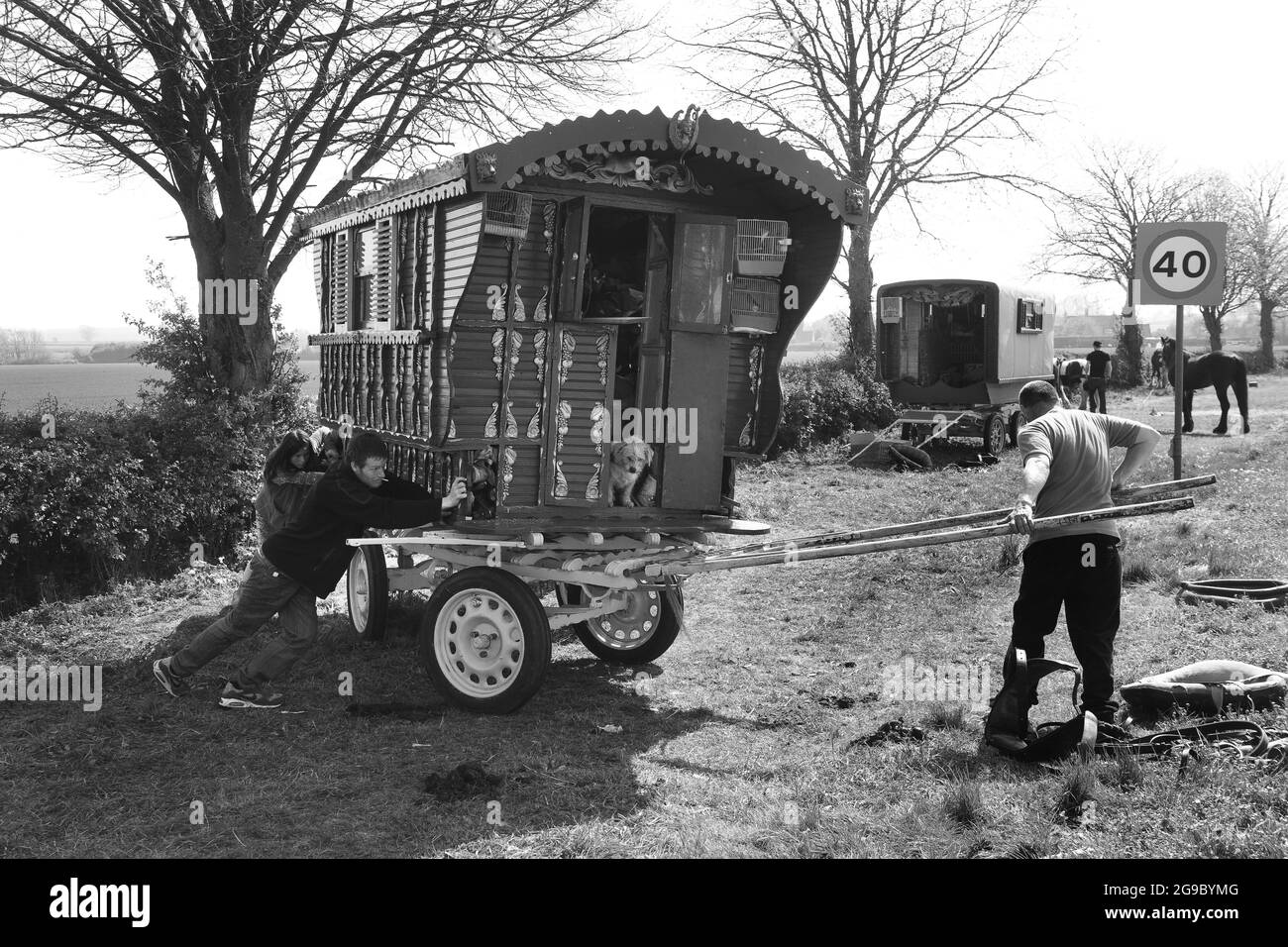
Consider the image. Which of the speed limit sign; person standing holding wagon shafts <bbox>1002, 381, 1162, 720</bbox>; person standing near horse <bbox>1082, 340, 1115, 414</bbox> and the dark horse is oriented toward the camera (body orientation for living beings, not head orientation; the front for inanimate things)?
the speed limit sign

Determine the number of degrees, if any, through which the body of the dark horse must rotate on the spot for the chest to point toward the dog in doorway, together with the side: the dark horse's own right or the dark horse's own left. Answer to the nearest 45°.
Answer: approximately 90° to the dark horse's own left

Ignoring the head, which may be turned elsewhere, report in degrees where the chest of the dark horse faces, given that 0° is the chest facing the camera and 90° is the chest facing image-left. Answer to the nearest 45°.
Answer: approximately 90°

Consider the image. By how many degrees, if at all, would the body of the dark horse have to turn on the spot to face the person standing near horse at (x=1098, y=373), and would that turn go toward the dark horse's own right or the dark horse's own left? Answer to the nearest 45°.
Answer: approximately 45° to the dark horse's own right

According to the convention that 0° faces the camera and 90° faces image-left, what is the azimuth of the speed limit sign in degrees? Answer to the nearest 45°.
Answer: approximately 0°

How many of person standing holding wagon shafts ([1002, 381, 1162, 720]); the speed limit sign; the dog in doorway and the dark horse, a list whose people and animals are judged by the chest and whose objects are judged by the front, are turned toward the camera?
2

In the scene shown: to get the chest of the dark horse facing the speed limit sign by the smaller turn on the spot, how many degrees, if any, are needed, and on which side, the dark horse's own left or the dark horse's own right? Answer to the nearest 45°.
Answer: approximately 90° to the dark horse's own left

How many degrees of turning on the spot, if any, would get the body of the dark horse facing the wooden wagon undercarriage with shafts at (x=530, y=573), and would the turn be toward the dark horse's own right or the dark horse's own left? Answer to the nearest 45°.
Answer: approximately 90° to the dark horse's own left
